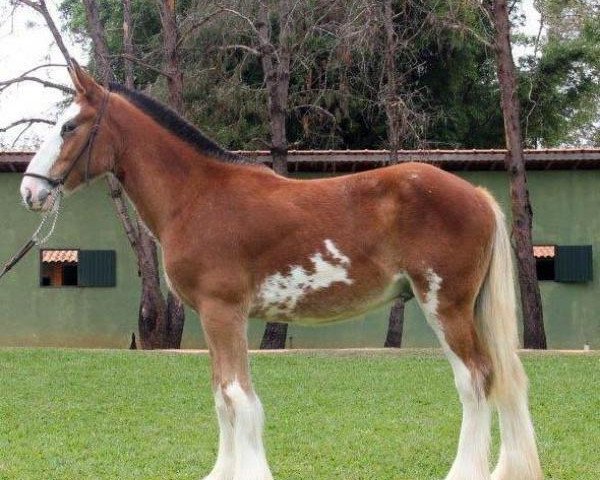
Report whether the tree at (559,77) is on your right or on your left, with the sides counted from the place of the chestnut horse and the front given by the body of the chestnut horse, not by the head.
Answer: on your right

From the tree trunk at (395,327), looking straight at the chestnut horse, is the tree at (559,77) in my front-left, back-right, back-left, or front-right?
back-left

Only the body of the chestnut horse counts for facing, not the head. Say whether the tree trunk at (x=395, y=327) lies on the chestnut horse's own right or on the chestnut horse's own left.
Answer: on the chestnut horse's own right

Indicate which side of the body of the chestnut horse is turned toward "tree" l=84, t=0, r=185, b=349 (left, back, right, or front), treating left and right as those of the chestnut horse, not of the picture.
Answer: right

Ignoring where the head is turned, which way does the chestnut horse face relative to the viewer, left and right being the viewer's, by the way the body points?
facing to the left of the viewer

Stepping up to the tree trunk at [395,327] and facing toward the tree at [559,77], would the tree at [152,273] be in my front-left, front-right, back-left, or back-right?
back-left
